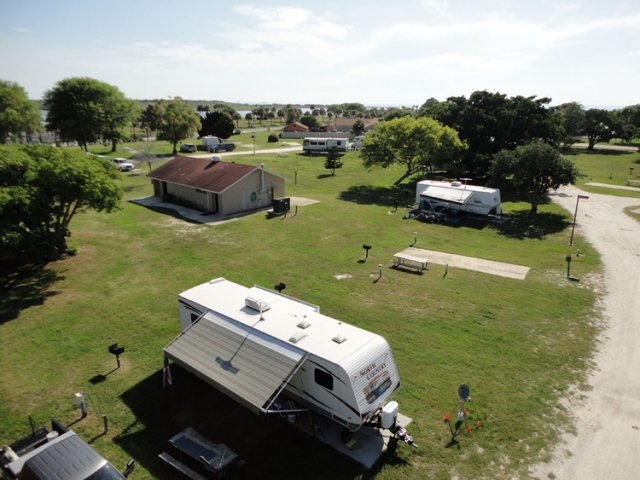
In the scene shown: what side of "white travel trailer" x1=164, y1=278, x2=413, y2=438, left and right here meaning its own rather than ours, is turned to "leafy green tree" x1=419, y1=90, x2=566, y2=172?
left

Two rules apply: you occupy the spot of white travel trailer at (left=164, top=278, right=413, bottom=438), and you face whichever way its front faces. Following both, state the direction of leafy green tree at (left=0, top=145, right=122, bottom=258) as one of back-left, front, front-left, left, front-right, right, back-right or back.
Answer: back

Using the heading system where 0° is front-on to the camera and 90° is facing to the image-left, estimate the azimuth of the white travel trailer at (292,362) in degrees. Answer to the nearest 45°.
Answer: approximately 315°

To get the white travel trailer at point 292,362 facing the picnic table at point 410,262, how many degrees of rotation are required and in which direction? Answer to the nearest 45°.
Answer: approximately 90° to its left

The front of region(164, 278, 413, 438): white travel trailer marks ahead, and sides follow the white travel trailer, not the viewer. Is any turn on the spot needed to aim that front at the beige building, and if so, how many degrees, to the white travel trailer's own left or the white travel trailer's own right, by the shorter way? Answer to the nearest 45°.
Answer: approximately 135° to the white travel trailer's own left

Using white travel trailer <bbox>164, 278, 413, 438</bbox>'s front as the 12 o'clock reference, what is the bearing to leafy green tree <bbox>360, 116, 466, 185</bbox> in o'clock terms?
The leafy green tree is roughly at 8 o'clock from the white travel trailer.

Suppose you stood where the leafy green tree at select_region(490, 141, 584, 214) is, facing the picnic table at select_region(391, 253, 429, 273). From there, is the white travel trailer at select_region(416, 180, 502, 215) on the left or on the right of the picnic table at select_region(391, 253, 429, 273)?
right

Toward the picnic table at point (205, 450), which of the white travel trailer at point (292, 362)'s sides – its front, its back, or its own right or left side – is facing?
right
